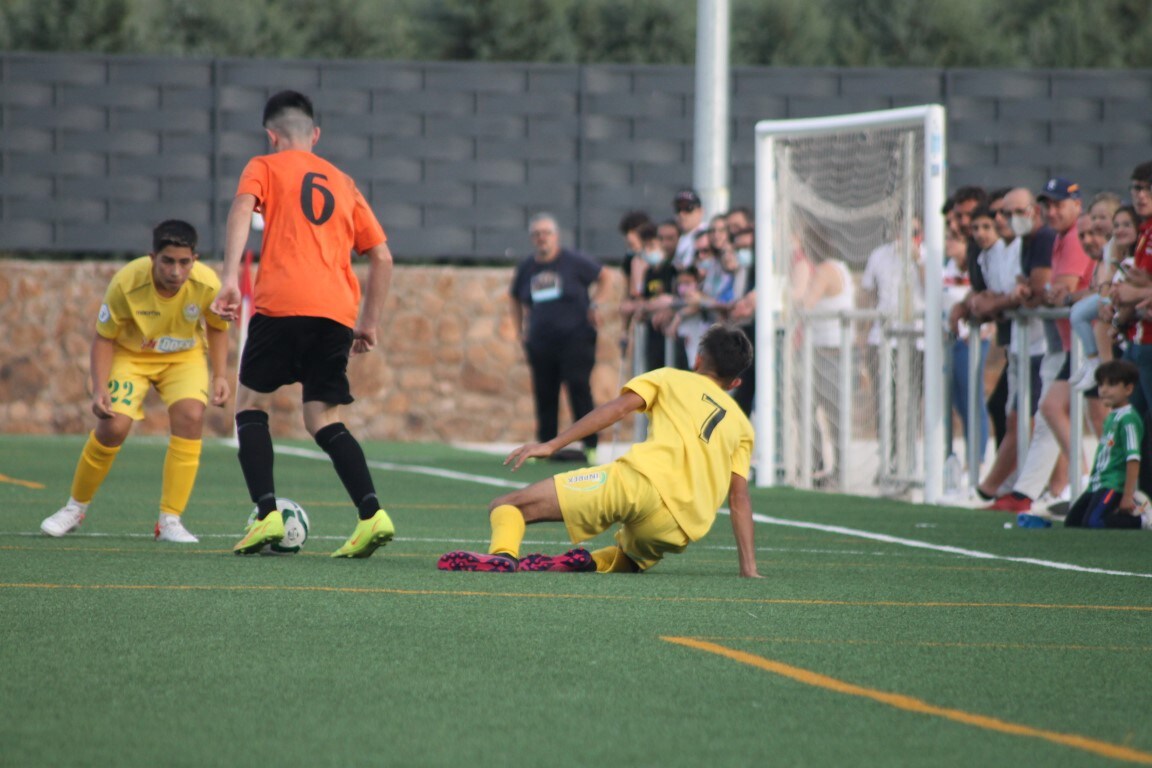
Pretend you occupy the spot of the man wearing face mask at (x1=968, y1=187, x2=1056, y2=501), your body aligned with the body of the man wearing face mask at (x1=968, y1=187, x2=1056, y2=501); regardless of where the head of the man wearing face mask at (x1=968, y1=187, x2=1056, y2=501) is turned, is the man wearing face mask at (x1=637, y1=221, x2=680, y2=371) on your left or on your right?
on your right

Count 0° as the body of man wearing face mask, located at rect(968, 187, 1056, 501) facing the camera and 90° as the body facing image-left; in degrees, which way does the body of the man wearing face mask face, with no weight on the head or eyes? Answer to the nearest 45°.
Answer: approximately 45°

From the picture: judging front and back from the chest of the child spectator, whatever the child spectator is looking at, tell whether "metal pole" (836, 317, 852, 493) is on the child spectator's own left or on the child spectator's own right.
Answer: on the child spectator's own right

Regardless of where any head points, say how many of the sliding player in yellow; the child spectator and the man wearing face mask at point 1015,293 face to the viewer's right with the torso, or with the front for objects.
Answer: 0

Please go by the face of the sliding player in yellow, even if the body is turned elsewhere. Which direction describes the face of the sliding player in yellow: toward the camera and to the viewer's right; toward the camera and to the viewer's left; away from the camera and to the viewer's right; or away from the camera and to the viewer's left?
away from the camera and to the viewer's left

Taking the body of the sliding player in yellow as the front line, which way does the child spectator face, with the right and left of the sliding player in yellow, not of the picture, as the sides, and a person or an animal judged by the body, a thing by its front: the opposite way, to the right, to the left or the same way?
to the left

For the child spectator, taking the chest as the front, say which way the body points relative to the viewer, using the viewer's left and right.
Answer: facing the viewer and to the left of the viewer

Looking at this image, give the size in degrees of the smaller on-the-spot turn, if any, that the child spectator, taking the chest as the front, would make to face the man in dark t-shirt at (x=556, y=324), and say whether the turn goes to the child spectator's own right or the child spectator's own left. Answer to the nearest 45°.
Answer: approximately 90° to the child spectator's own right

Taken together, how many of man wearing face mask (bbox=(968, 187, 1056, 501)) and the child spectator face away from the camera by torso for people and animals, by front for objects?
0

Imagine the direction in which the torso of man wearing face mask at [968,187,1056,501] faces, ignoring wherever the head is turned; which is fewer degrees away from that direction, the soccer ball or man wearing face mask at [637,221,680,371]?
the soccer ball

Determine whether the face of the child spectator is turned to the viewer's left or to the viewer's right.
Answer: to the viewer's left

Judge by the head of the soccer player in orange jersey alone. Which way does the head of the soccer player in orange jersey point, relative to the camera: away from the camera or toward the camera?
away from the camera

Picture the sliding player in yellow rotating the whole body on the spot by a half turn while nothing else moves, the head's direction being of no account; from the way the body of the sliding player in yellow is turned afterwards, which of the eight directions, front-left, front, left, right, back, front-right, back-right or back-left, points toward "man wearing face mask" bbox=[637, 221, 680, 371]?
back-left
